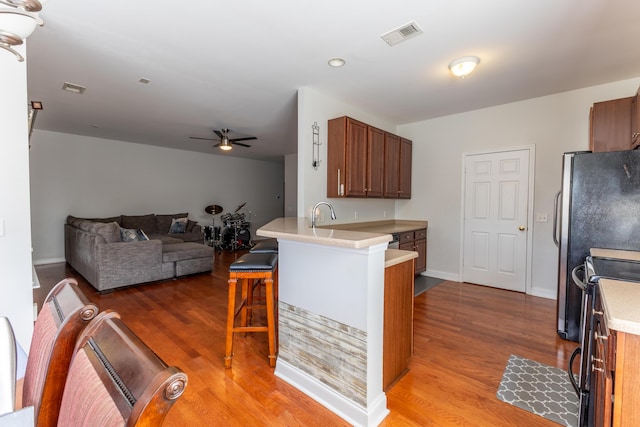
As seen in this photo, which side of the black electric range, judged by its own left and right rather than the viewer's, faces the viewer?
left

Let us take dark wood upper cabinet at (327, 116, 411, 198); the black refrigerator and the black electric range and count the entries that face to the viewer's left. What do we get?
2

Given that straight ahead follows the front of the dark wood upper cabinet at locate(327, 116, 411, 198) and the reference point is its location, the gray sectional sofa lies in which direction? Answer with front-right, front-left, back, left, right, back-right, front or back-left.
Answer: back-right

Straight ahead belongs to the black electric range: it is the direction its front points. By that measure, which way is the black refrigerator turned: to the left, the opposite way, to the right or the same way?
the same way

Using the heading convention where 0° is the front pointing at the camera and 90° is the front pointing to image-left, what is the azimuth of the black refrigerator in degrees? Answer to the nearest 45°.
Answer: approximately 90°

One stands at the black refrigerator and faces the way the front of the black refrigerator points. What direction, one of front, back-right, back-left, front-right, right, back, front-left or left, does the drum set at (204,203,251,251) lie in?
front

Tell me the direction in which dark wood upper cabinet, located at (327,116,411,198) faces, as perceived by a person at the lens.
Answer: facing the viewer and to the right of the viewer
